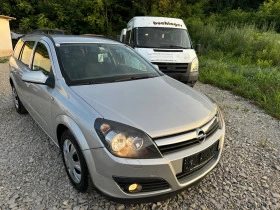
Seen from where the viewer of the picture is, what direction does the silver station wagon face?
facing the viewer and to the right of the viewer

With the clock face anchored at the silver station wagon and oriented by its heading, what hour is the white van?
The white van is roughly at 8 o'clock from the silver station wagon.
